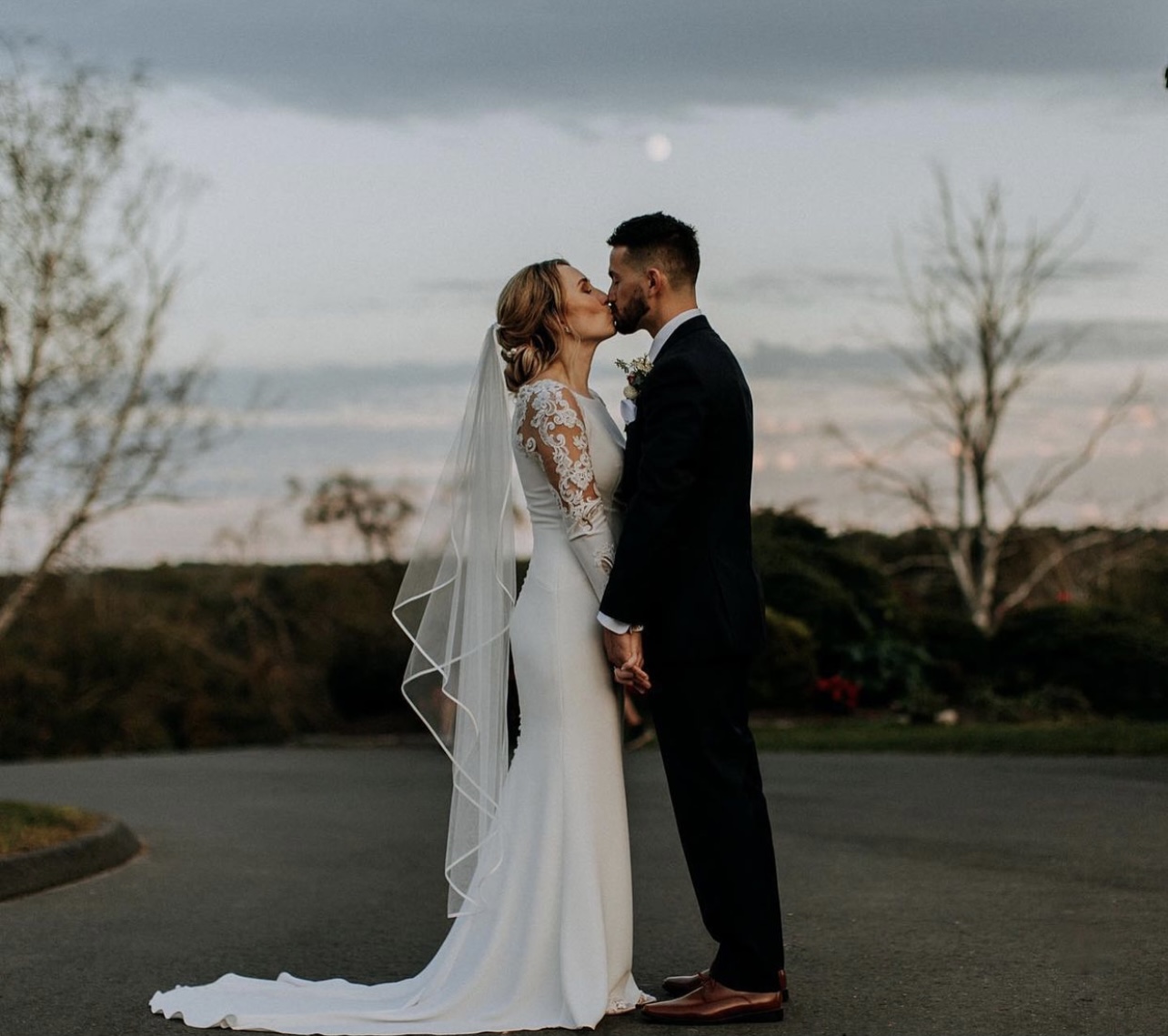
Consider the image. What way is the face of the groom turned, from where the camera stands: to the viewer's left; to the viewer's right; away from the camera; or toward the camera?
to the viewer's left

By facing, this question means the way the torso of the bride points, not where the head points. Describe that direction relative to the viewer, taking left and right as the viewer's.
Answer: facing to the right of the viewer

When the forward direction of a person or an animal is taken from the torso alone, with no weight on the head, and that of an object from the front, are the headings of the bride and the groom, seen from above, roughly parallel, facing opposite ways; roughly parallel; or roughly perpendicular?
roughly parallel, facing opposite ways

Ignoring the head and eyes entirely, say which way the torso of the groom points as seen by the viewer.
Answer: to the viewer's left

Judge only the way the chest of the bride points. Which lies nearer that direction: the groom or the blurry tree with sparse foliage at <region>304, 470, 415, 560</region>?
the groom

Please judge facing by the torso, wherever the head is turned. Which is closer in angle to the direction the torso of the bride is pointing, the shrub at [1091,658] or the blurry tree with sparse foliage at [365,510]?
the shrub

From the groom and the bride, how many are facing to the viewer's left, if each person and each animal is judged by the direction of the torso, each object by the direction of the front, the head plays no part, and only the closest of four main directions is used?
1

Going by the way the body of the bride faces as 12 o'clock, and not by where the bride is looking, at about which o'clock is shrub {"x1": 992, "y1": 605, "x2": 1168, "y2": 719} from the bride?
The shrub is roughly at 10 o'clock from the bride.

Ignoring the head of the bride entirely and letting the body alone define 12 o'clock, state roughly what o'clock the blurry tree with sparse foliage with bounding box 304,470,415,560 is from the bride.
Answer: The blurry tree with sparse foliage is roughly at 9 o'clock from the bride.

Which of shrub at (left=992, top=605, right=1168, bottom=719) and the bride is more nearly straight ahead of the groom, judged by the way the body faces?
the bride

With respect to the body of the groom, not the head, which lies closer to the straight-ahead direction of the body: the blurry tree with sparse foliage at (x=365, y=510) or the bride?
the bride

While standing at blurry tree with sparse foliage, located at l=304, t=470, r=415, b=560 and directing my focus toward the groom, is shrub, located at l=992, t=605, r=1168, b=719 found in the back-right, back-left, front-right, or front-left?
front-left

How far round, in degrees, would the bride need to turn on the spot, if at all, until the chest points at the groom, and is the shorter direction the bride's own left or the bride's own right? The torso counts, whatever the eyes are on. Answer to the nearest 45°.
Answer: approximately 45° to the bride's own right

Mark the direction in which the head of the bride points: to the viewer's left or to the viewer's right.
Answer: to the viewer's right
